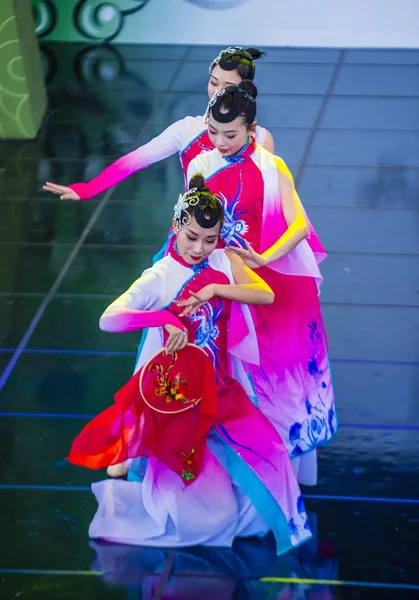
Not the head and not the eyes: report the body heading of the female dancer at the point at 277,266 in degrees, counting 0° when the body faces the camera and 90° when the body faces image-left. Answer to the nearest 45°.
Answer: approximately 45°
